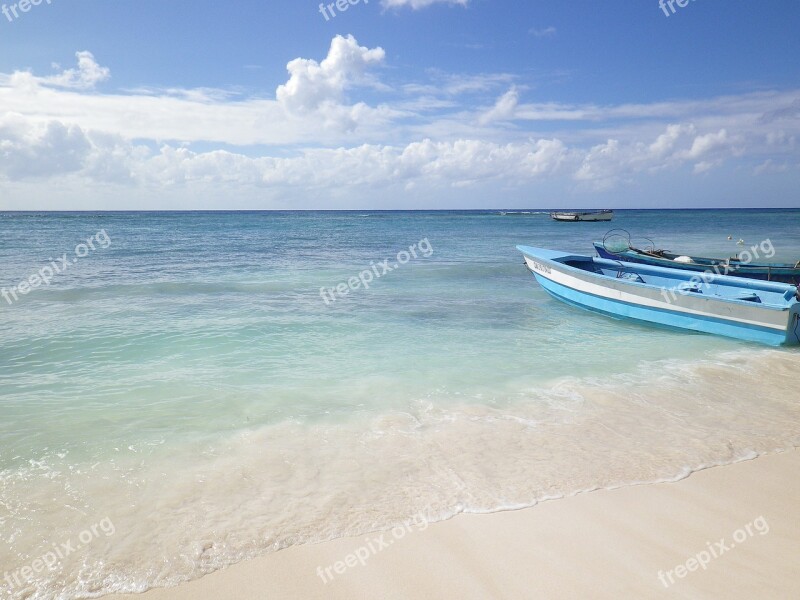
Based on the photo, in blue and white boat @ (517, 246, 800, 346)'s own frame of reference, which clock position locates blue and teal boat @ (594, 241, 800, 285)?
blue and teal boat @ (594, 241, 800, 285) is roughly at 2 o'clock from blue and white boat @ (517, 246, 800, 346).

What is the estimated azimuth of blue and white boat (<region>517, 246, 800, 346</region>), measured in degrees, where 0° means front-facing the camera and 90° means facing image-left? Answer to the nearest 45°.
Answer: approximately 135°
